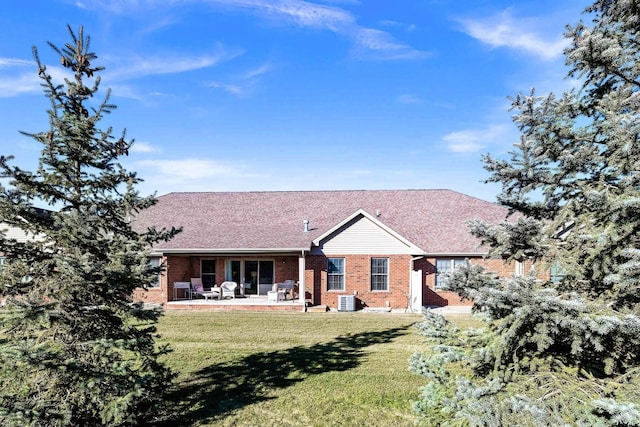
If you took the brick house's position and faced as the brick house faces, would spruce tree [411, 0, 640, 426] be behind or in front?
behind

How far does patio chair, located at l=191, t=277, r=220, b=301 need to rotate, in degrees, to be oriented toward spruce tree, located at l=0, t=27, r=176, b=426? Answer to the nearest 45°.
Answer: approximately 45° to its right

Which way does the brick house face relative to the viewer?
away from the camera

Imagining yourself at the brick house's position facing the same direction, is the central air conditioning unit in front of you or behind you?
behind

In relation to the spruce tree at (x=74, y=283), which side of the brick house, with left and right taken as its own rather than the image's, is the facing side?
back
